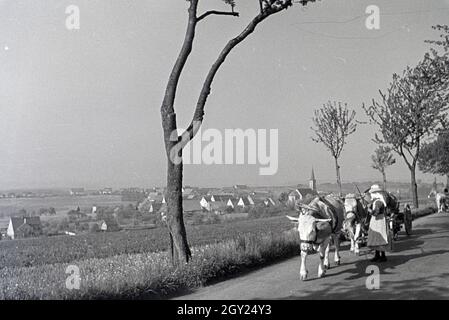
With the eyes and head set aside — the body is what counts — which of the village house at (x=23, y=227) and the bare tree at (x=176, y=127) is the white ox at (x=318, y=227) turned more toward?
the bare tree

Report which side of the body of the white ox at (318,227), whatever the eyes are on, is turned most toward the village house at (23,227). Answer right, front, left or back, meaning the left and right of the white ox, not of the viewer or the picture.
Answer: right

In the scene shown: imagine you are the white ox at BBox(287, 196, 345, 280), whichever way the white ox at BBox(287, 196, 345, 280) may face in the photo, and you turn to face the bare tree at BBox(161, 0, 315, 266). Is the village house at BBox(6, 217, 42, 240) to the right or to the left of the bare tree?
right

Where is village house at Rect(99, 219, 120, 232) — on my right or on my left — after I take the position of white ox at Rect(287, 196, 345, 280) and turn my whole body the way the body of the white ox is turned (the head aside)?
on my right

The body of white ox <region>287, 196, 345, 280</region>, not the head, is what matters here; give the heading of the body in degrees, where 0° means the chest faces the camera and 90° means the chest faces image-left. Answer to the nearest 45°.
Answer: approximately 45°

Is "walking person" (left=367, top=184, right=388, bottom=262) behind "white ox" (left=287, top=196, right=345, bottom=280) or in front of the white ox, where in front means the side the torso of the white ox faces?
behind

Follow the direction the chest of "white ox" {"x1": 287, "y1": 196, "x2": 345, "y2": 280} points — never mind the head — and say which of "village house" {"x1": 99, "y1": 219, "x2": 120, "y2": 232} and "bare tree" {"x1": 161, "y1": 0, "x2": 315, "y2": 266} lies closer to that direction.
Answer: the bare tree

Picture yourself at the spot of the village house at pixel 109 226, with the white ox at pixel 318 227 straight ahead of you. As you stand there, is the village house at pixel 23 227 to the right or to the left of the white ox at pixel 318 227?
right
